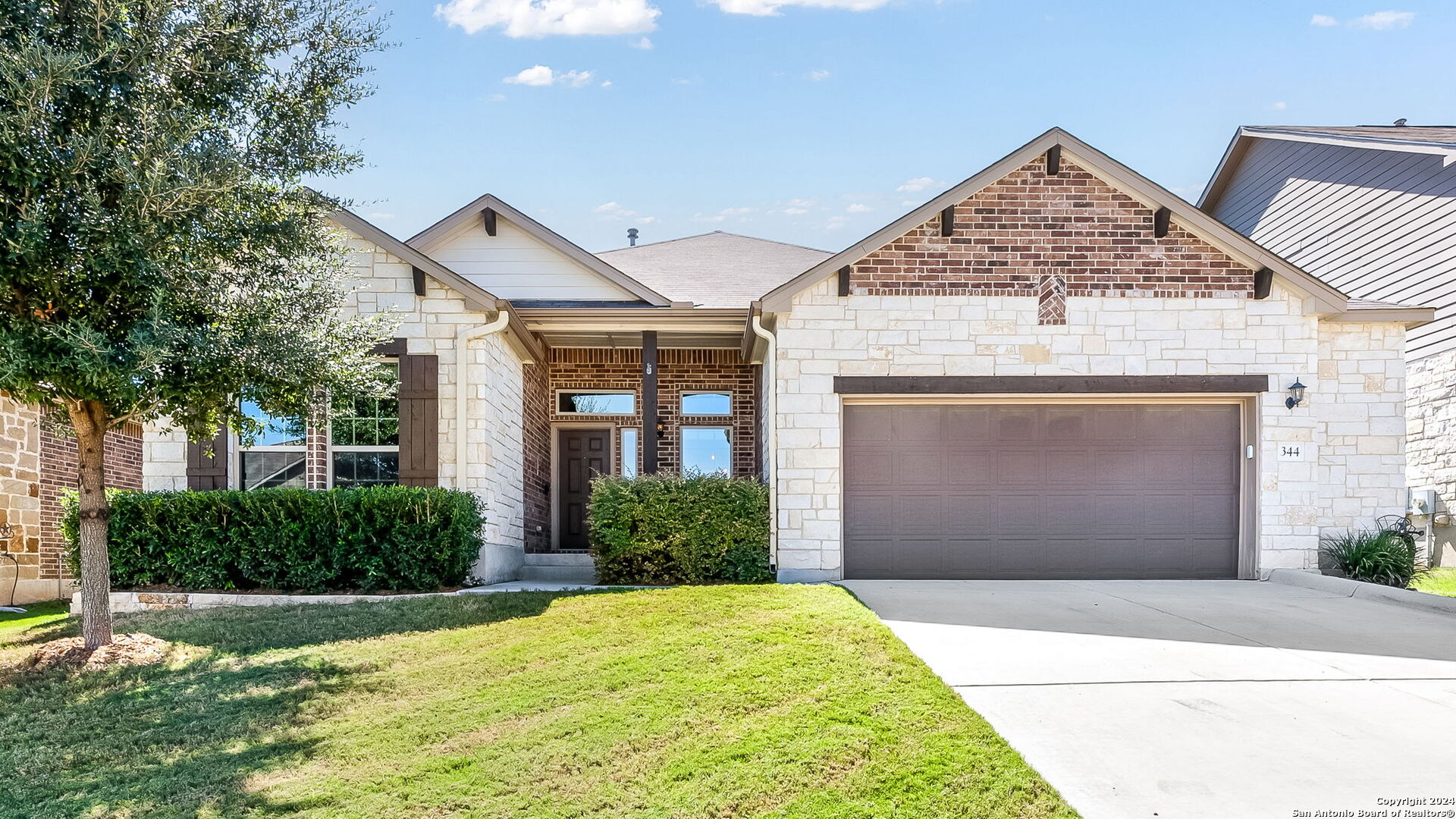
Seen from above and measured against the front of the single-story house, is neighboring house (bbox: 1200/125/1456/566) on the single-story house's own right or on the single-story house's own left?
on the single-story house's own left

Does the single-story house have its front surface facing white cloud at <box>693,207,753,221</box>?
no

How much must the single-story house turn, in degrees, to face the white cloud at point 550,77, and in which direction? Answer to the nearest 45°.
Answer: approximately 135° to its right

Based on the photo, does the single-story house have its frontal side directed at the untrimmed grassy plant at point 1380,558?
no

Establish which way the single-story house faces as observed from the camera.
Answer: facing the viewer

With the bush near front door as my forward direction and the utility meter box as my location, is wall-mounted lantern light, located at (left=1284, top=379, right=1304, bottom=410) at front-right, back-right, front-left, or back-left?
front-left

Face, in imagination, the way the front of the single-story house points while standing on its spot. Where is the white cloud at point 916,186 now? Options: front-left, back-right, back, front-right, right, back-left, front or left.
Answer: back

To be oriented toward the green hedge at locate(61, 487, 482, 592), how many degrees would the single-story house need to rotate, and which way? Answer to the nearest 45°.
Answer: approximately 90° to its right
